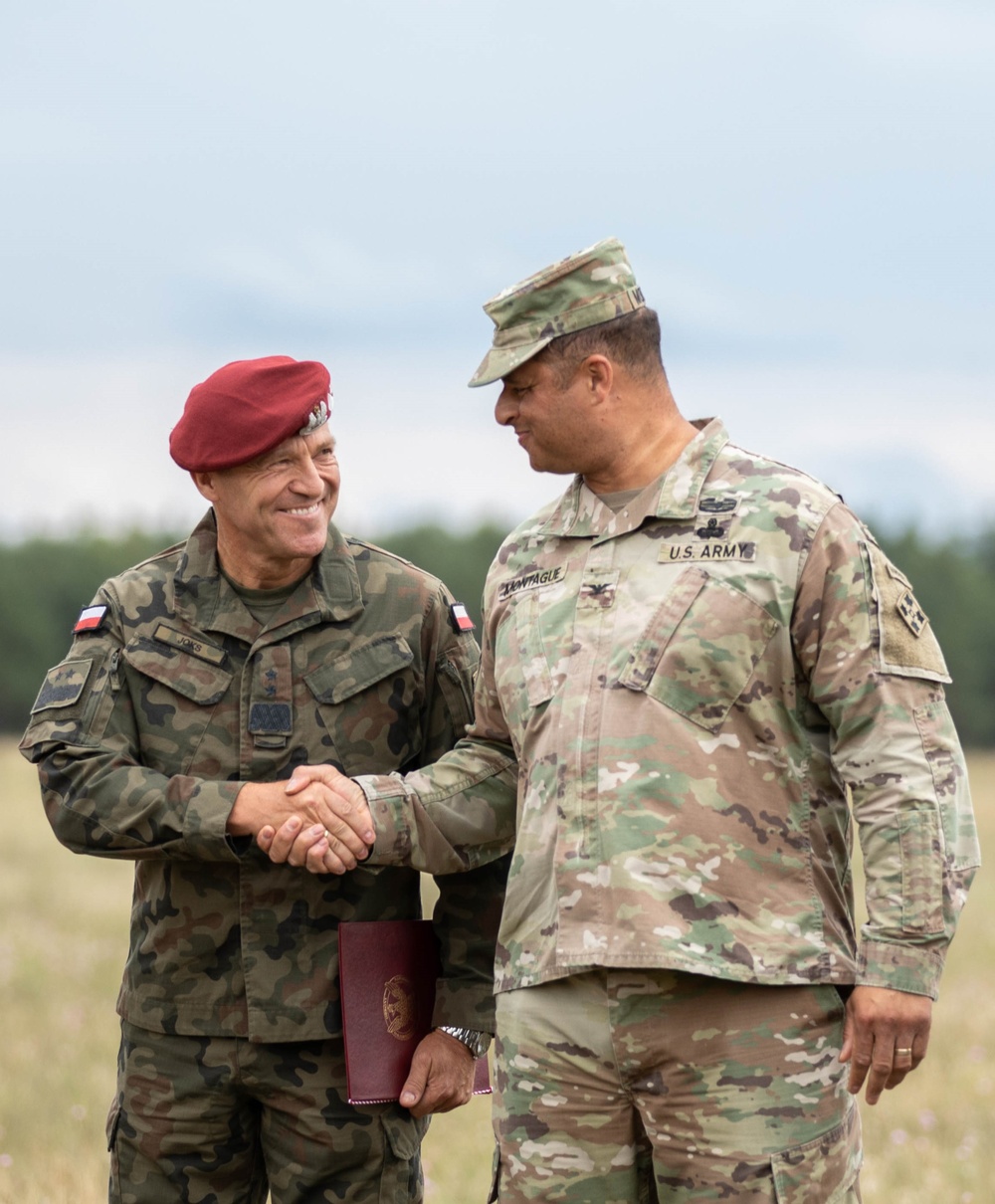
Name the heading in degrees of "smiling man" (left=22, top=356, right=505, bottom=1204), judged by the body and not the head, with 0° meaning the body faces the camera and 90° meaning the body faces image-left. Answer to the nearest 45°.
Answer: approximately 0°

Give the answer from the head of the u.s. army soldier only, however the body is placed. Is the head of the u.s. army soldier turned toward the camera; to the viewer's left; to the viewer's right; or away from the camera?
to the viewer's left

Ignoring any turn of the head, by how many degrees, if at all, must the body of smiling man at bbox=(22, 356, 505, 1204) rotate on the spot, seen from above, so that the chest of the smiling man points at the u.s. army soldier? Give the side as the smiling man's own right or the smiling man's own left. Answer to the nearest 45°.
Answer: approximately 45° to the smiling man's own left

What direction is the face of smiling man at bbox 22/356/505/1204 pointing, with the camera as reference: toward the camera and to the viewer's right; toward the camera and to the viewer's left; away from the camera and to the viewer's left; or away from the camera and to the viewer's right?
toward the camera and to the viewer's right

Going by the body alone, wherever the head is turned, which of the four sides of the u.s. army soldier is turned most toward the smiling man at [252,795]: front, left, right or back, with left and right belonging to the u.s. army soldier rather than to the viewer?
right
